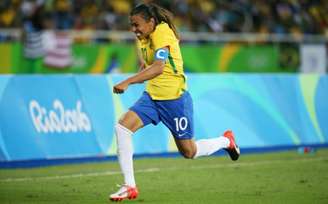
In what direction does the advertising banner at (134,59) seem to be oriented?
toward the camera

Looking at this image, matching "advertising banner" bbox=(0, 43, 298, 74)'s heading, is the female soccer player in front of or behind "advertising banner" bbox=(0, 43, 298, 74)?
in front

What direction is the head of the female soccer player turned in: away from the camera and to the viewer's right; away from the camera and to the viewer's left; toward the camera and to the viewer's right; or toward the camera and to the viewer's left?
toward the camera and to the viewer's left

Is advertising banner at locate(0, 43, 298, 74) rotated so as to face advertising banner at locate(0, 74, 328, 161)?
yes
